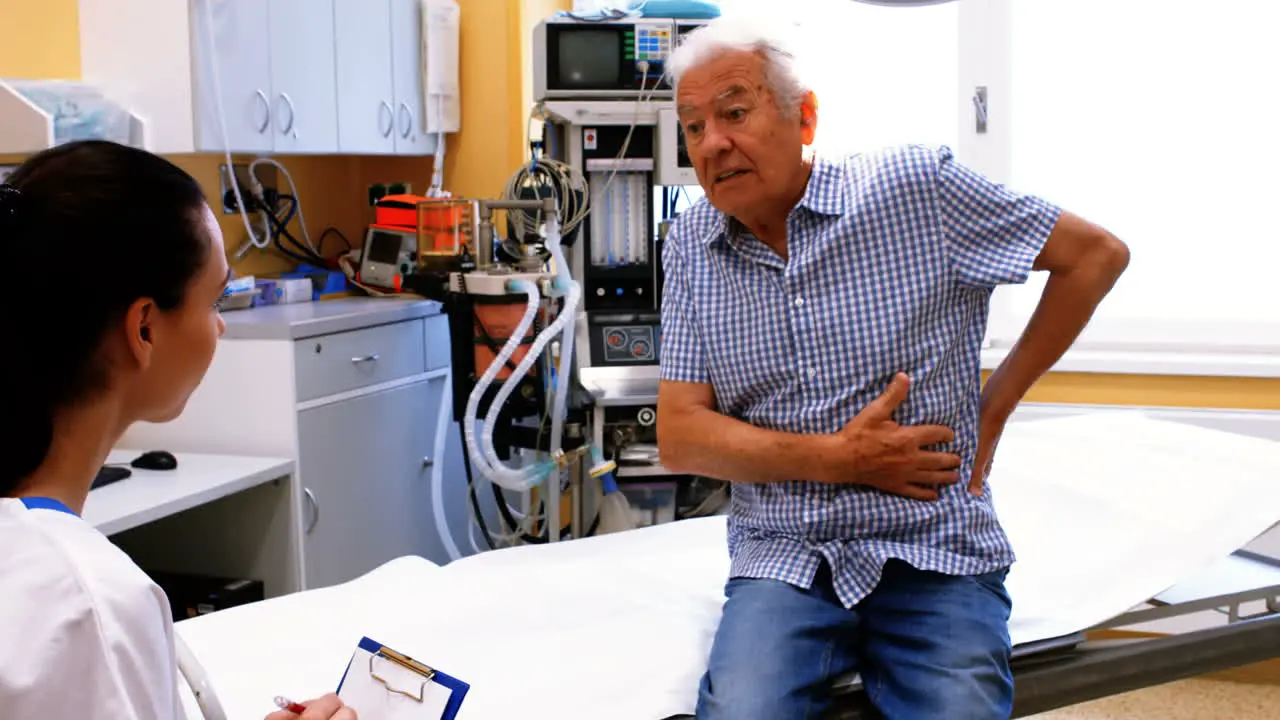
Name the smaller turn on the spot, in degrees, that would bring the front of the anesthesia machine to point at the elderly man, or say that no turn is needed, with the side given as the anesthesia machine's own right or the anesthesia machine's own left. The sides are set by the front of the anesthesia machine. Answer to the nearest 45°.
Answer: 0° — it already faces them

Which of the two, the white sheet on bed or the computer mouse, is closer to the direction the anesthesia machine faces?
the white sheet on bed

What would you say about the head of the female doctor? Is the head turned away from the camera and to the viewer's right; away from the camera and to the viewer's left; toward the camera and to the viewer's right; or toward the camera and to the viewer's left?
away from the camera and to the viewer's right

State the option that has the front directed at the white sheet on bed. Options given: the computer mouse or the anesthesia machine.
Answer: the anesthesia machine

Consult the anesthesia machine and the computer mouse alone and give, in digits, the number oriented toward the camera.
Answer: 1

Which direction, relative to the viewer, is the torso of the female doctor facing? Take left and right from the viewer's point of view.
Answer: facing away from the viewer and to the right of the viewer
